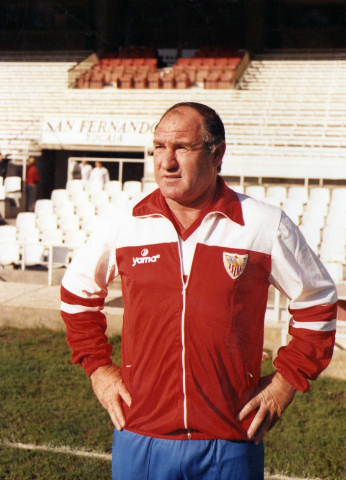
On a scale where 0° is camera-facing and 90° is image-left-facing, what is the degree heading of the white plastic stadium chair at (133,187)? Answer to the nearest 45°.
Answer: approximately 0°

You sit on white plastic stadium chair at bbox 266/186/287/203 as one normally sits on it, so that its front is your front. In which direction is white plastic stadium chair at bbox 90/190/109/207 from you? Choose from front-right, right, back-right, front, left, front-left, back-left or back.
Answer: right

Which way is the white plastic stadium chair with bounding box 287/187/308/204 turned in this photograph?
toward the camera

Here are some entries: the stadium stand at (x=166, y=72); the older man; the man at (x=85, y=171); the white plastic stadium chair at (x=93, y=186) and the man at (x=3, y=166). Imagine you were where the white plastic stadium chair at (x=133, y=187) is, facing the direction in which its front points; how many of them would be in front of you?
1

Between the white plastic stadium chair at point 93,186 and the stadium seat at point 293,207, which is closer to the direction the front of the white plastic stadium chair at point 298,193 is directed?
the stadium seat

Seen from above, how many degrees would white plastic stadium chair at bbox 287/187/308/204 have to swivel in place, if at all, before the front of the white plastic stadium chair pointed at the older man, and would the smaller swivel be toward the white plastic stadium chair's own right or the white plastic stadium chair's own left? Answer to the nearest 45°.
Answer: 0° — it already faces them

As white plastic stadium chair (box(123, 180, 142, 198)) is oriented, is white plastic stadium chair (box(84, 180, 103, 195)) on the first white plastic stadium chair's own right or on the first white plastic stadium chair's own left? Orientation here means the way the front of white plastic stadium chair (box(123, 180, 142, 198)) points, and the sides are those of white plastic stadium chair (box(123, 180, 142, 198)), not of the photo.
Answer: on the first white plastic stadium chair's own right

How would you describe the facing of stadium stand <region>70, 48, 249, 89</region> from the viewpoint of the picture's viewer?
facing the viewer

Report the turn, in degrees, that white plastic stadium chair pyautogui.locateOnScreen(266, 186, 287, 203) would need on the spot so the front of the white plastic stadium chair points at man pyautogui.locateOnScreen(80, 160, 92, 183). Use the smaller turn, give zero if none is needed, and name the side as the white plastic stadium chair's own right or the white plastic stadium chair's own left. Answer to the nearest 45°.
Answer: approximately 135° to the white plastic stadium chair's own right

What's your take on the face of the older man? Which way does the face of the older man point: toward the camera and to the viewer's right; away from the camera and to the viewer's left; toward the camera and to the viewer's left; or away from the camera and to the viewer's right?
toward the camera and to the viewer's left

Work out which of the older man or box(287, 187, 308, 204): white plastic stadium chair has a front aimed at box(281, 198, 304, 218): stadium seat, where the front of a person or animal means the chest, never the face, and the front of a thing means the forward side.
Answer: the white plastic stadium chair

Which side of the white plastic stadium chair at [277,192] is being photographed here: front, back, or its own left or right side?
front

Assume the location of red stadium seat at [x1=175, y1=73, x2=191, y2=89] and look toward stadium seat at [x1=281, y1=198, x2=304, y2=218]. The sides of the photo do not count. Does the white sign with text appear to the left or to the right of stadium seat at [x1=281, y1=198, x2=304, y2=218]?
right

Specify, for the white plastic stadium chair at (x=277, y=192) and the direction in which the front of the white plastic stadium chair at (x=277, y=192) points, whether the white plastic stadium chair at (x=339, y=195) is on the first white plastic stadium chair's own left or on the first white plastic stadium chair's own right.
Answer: on the first white plastic stadium chair's own left

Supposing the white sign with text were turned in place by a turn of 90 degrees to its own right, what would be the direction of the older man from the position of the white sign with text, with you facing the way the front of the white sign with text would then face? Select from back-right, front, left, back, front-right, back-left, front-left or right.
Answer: left
